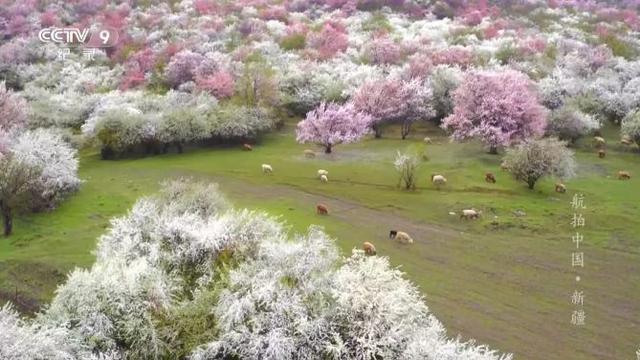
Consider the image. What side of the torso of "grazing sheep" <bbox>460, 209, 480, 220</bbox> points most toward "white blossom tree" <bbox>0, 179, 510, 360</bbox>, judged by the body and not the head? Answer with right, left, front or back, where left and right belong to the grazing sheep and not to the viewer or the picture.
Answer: right

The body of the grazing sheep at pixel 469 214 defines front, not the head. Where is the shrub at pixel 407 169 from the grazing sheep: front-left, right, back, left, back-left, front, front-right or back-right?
back-left

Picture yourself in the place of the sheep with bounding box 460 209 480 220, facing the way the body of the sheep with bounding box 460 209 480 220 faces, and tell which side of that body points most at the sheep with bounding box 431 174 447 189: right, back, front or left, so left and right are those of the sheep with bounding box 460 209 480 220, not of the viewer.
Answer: left

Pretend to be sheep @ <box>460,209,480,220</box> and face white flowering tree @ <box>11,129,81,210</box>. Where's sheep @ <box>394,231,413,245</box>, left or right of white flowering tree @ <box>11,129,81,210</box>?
left

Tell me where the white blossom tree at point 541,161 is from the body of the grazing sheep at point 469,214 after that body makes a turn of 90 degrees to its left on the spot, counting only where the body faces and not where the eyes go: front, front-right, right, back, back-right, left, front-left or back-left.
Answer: front-right

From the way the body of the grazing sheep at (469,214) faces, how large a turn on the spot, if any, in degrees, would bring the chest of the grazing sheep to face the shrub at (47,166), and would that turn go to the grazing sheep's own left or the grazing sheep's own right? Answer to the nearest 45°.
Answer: approximately 180°

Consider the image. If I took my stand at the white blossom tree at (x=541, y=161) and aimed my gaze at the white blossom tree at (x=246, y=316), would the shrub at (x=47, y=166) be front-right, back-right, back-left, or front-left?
front-right

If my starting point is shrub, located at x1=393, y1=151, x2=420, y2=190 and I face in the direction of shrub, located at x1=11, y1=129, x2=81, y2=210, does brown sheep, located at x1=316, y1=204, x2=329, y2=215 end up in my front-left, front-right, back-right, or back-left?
front-left

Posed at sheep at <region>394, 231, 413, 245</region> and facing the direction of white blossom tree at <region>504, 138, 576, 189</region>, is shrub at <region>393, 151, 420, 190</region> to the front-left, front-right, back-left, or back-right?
front-left
